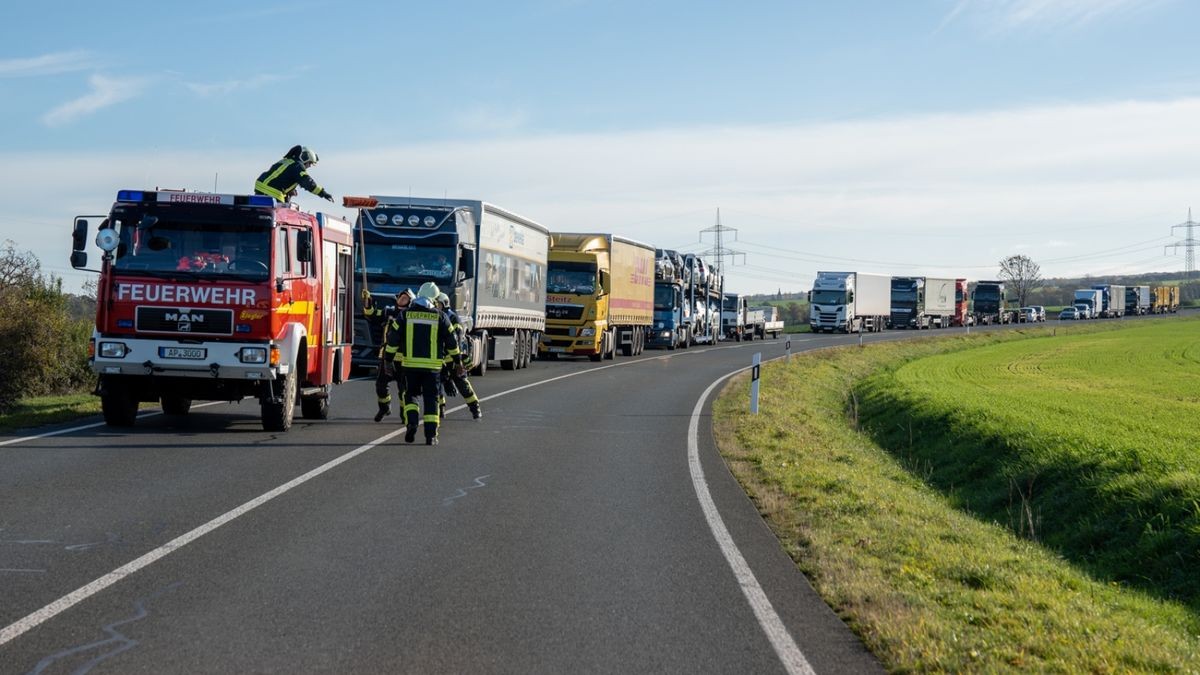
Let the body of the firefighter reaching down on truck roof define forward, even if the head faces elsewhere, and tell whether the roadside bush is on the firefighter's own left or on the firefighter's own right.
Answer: on the firefighter's own left

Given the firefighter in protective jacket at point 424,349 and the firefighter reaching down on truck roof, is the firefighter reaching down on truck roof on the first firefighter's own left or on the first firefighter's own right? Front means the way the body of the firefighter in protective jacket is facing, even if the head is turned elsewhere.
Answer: on the first firefighter's own left

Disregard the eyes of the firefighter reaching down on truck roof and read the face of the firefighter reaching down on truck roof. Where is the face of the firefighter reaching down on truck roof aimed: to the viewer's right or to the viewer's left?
to the viewer's right

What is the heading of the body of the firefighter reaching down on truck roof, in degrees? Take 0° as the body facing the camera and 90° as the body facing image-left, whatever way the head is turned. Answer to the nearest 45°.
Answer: approximately 270°

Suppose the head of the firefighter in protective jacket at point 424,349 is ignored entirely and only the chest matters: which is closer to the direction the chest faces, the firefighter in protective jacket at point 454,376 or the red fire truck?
the firefighter in protective jacket

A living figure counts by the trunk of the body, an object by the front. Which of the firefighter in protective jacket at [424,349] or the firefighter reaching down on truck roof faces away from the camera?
the firefighter in protective jacket

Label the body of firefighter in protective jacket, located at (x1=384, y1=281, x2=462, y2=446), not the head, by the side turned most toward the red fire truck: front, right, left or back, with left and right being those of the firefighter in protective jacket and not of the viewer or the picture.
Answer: left

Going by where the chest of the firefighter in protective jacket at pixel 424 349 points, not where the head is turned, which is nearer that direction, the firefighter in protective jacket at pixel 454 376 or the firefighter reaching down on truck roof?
the firefighter in protective jacket

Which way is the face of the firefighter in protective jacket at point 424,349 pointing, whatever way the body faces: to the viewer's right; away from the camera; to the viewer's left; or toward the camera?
away from the camera

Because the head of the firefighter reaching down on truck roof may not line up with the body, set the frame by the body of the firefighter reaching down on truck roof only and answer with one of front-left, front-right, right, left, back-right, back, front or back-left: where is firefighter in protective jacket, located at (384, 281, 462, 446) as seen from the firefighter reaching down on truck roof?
front-right

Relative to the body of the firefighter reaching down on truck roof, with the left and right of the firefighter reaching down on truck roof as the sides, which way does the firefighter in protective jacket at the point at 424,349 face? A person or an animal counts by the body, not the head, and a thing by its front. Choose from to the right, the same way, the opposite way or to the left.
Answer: to the left

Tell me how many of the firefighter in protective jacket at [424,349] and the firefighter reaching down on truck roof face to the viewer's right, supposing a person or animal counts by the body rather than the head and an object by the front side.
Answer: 1

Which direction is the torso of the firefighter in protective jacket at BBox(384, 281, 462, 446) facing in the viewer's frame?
away from the camera
